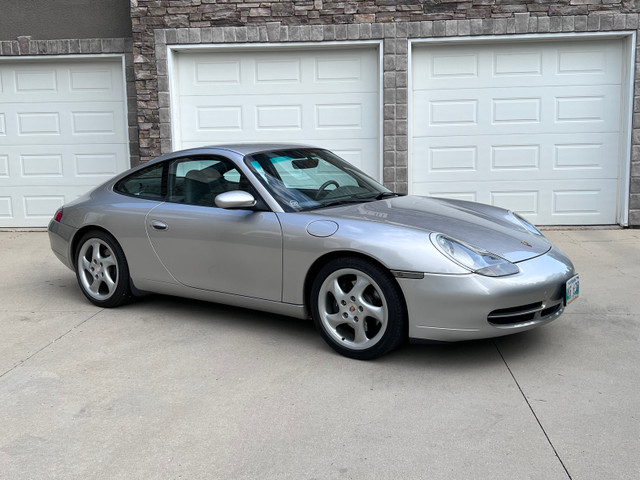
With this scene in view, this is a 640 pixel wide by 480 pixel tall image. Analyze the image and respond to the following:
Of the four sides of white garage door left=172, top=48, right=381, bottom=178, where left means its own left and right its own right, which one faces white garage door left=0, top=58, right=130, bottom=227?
right

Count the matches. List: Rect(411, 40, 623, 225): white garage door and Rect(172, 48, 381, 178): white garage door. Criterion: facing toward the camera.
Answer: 2

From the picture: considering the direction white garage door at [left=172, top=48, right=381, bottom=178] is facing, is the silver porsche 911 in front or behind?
in front

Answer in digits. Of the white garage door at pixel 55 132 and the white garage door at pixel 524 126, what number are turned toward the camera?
2

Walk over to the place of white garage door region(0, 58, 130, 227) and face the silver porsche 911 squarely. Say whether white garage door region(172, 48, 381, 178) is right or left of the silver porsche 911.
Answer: left

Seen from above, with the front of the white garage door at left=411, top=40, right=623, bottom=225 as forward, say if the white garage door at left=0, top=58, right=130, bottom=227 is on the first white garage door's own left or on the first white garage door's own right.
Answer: on the first white garage door's own right

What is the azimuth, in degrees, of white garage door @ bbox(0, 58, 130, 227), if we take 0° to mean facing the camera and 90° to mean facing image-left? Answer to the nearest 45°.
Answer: approximately 0°

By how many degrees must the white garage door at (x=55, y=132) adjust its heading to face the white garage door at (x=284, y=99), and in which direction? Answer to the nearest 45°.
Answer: approximately 45° to its left

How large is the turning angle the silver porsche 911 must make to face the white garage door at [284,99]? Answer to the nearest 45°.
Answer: approximately 135° to its left

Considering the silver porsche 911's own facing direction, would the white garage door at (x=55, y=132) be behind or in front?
behind

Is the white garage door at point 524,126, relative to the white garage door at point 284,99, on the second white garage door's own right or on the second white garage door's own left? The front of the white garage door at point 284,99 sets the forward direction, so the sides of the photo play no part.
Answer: on the second white garage door's own left

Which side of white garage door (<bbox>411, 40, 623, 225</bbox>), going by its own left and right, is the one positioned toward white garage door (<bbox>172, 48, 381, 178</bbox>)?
right
